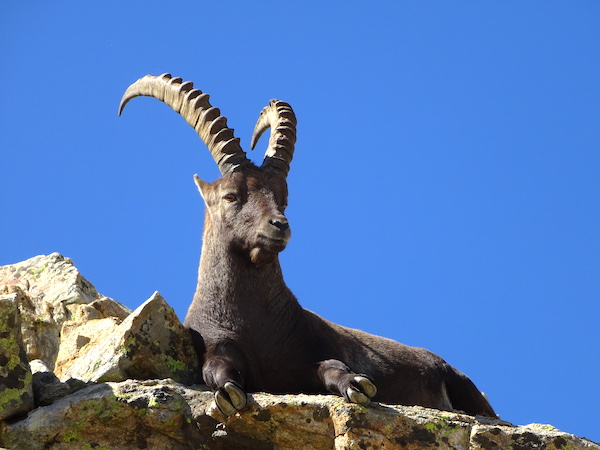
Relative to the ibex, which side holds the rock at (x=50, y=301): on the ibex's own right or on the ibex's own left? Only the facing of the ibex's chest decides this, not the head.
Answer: on the ibex's own right

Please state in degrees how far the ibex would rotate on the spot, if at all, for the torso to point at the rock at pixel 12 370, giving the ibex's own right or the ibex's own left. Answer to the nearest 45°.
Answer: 0° — it already faces it

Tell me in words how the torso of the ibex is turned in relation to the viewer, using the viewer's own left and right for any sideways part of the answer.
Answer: facing the viewer and to the left of the viewer
